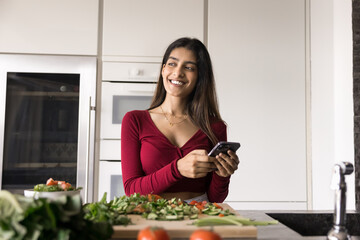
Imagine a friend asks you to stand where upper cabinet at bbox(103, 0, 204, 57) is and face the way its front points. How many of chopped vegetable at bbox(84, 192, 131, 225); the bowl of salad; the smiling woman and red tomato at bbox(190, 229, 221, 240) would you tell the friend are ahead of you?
4

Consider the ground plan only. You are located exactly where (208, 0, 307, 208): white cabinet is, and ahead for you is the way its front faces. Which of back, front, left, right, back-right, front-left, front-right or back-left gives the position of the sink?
front

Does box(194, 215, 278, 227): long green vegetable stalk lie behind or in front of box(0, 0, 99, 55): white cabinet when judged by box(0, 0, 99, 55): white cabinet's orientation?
in front

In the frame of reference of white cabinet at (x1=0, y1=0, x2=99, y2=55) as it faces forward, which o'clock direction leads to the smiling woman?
The smiling woman is roughly at 11 o'clock from the white cabinet.

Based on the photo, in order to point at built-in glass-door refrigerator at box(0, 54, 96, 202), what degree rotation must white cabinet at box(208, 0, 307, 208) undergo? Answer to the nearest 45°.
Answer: approximately 90° to its right

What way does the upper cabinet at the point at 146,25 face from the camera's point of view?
toward the camera

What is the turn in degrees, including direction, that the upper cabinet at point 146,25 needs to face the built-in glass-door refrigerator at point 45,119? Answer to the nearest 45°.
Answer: approximately 90° to its right

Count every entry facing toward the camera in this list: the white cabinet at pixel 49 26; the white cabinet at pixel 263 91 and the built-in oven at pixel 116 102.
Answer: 3

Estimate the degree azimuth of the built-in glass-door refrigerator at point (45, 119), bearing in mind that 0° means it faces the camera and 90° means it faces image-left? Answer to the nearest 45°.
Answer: approximately 0°

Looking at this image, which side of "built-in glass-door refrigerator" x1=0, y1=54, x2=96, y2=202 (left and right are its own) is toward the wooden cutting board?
front

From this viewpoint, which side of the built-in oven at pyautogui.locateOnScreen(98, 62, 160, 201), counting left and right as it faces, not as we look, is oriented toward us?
front

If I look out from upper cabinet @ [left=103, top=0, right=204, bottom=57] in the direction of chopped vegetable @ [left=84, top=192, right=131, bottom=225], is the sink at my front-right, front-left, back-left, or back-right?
front-left

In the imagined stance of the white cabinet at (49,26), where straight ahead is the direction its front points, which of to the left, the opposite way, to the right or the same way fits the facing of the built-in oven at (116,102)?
the same way

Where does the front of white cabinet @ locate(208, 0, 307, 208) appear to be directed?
toward the camera
